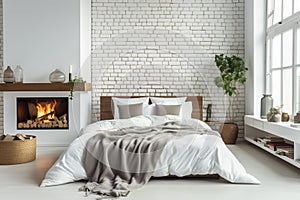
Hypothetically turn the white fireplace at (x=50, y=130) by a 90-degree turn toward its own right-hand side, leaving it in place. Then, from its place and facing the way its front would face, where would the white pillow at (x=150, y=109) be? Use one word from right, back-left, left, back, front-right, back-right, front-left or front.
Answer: back-left

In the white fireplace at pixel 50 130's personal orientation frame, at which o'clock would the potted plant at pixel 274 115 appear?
The potted plant is roughly at 10 o'clock from the white fireplace.

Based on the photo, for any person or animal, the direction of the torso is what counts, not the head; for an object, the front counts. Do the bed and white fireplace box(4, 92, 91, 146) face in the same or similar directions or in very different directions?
same or similar directions

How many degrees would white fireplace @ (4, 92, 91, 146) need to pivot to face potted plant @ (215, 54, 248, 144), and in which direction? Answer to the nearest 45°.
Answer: approximately 90° to its left

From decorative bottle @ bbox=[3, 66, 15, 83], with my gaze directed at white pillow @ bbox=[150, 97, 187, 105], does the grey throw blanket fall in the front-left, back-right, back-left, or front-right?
front-right

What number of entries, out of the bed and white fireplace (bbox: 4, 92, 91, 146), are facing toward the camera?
2

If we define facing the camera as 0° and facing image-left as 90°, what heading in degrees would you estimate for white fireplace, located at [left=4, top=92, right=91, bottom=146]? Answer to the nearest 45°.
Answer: approximately 0°
